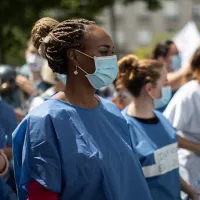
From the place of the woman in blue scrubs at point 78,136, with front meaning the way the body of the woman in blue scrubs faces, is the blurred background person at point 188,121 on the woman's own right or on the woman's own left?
on the woman's own left

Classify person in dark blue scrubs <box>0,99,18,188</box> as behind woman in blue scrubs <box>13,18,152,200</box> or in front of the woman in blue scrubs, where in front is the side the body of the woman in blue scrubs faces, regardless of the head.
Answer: behind

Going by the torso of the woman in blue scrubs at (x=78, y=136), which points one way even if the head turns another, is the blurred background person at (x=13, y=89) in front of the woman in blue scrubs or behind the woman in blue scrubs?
behind

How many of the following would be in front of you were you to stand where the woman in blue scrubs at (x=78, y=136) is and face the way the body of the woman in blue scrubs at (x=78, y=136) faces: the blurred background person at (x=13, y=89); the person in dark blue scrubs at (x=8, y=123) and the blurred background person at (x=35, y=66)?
0

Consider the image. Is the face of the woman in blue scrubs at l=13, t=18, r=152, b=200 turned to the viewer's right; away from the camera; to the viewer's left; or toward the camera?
to the viewer's right

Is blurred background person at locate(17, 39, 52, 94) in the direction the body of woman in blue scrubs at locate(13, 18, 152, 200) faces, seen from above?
no

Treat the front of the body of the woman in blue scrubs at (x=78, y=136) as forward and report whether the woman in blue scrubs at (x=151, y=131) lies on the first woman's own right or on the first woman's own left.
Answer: on the first woman's own left

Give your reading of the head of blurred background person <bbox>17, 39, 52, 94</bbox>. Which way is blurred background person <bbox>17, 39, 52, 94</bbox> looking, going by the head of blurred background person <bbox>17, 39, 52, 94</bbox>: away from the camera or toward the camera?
toward the camera

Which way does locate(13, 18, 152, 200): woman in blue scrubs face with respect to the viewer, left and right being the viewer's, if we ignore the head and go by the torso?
facing the viewer and to the right of the viewer

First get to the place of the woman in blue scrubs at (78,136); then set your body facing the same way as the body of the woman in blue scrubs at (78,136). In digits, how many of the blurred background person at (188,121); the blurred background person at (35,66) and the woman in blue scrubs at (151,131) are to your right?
0
